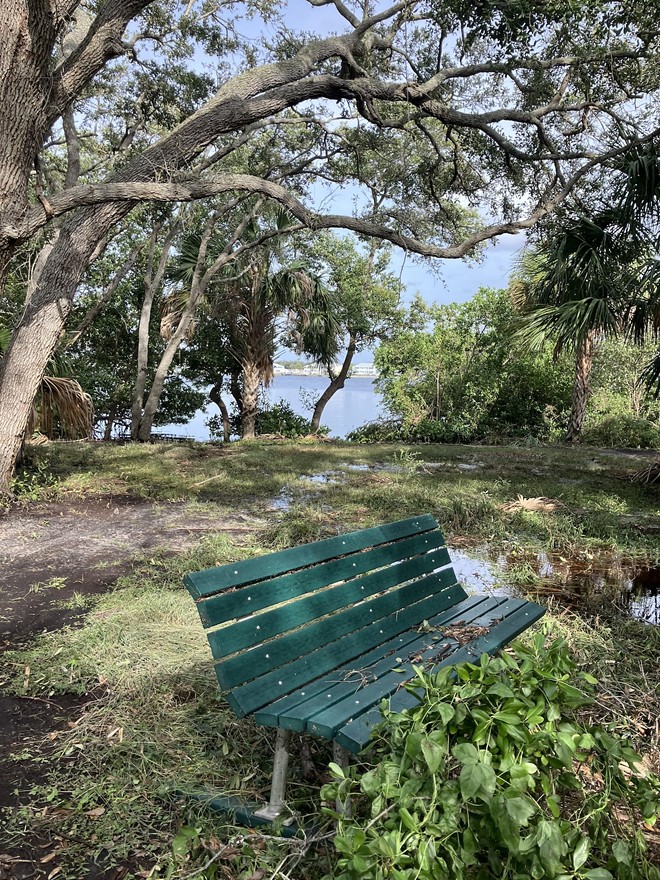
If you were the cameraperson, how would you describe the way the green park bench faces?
facing the viewer and to the right of the viewer

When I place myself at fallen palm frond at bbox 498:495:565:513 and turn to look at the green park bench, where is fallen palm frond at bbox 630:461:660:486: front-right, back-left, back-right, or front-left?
back-left

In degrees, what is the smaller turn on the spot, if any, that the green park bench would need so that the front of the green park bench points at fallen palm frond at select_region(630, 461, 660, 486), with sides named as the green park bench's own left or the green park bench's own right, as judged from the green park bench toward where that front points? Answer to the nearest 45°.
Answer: approximately 90° to the green park bench's own left

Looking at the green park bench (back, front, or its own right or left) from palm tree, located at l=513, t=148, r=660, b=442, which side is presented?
left

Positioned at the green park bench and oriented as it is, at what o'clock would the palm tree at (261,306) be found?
The palm tree is roughly at 7 o'clock from the green park bench.

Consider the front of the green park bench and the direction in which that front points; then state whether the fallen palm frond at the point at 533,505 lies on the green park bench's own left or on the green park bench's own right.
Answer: on the green park bench's own left

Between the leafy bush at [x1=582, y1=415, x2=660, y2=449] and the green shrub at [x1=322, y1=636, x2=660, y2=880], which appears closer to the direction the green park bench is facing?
the green shrub

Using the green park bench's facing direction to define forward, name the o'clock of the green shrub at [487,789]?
The green shrub is roughly at 1 o'clock from the green park bench.

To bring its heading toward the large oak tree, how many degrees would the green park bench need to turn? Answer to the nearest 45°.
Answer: approximately 135° to its left
